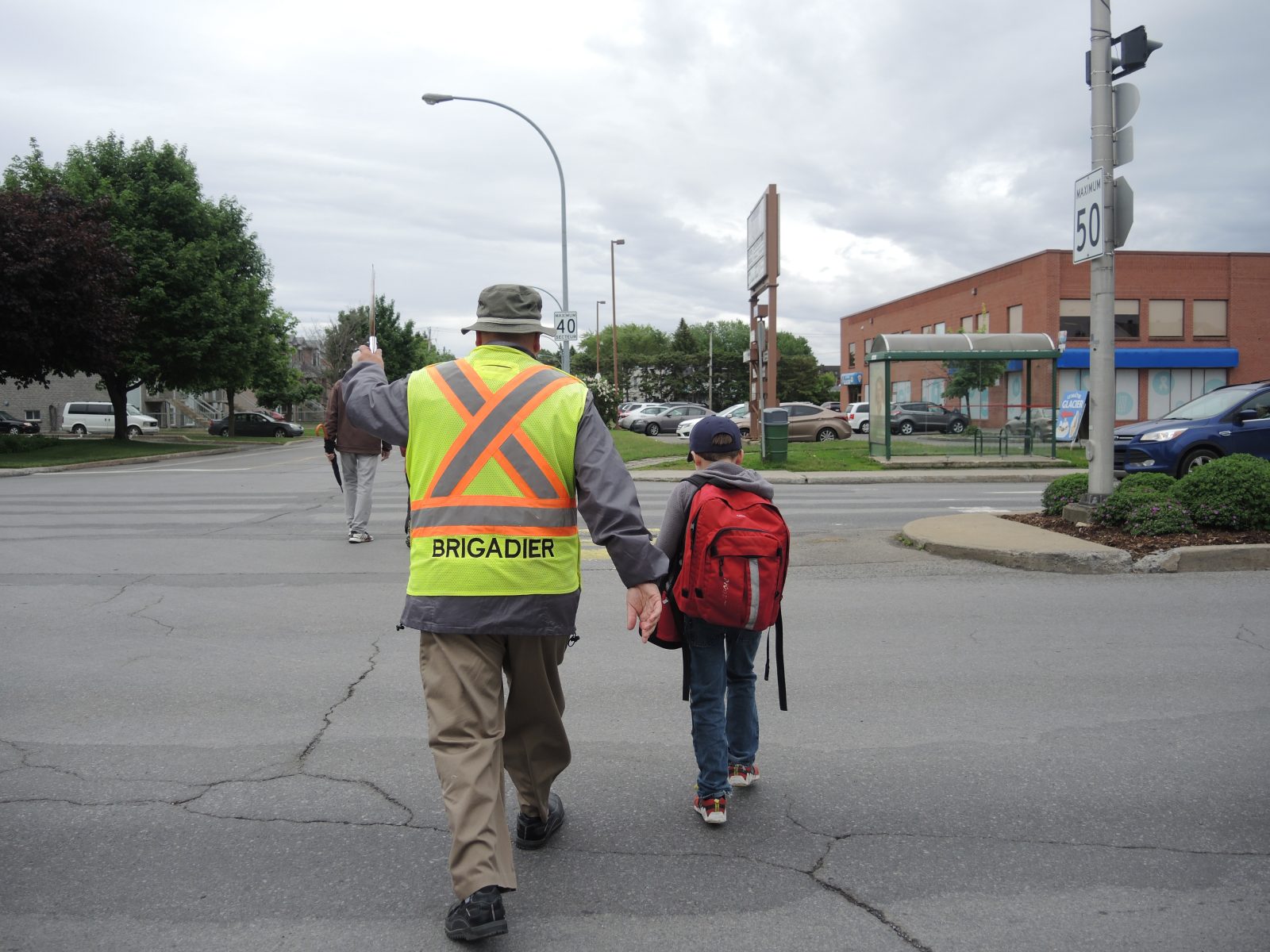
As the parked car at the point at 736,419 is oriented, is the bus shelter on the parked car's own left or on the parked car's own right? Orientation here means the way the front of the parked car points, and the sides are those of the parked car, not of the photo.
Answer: on the parked car's own left

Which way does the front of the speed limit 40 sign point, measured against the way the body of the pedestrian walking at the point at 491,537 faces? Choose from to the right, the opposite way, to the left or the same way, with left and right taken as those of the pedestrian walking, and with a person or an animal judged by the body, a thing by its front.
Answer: the opposite way

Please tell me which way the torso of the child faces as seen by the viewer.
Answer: away from the camera

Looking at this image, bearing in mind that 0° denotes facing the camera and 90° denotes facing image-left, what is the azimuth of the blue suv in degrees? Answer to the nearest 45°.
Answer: approximately 45°

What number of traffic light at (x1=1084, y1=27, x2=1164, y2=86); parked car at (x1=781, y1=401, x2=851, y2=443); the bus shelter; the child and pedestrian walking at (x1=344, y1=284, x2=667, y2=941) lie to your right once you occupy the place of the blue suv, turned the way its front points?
2

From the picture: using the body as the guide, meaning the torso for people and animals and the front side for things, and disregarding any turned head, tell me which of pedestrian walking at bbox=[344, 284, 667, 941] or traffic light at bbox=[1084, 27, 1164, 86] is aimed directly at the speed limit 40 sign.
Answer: the pedestrian walking

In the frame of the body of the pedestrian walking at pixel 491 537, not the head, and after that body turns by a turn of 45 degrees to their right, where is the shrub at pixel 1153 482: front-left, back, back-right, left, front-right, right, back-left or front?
front

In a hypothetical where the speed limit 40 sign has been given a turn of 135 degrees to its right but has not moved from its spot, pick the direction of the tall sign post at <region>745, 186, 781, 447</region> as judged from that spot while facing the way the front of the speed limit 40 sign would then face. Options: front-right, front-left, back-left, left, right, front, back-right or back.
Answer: back-right

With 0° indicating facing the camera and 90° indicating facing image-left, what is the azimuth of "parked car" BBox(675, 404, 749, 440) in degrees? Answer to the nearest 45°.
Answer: approximately 45°

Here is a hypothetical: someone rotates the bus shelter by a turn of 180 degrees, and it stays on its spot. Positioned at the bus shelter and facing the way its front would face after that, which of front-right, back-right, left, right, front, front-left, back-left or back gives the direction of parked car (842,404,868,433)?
front

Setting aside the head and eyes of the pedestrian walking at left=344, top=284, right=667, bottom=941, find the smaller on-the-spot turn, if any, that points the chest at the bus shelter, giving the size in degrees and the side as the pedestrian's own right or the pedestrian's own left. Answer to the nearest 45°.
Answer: approximately 45° to the pedestrian's own right

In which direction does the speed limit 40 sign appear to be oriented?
toward the camera

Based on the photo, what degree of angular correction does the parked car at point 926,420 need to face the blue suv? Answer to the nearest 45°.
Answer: approximately 45° to its right

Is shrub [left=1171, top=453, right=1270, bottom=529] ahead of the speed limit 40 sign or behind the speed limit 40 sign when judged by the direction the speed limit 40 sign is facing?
ahead

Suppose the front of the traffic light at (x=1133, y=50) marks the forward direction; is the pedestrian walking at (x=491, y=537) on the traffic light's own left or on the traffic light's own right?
on the traffic light's own right

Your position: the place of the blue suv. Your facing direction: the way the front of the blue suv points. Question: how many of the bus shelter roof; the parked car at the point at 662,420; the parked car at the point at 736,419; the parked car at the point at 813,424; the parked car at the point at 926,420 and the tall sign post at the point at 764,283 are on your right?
6
